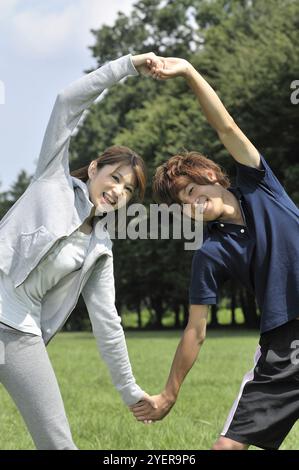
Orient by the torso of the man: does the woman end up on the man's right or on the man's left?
on the man's right

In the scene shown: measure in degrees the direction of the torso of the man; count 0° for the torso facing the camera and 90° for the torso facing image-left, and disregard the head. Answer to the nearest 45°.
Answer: approximately 0°
